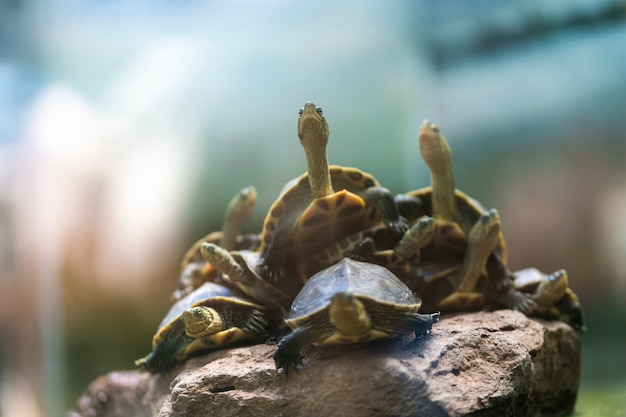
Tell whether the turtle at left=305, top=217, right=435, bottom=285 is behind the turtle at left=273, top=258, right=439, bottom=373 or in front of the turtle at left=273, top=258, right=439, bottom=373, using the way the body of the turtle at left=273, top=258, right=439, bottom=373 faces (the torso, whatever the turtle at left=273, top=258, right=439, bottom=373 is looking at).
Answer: behind

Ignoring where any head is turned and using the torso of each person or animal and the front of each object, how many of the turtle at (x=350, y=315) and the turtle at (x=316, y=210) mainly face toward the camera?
2

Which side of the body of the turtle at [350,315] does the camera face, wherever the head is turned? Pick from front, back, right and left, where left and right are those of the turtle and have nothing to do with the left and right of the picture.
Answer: front

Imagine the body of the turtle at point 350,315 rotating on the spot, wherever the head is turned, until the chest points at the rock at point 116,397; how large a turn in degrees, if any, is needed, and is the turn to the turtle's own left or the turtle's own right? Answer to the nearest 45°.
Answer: approximately 135° to the turtle's own right

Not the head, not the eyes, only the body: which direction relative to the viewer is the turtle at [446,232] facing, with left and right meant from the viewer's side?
facing the viewer

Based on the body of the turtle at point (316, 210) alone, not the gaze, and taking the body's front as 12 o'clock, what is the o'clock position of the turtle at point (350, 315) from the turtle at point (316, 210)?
the turtle at point (350, 315) is roughly at 12 o'clock from the turtle at point (316, 210).

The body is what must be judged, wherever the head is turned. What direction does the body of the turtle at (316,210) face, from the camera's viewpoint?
toward the camera
